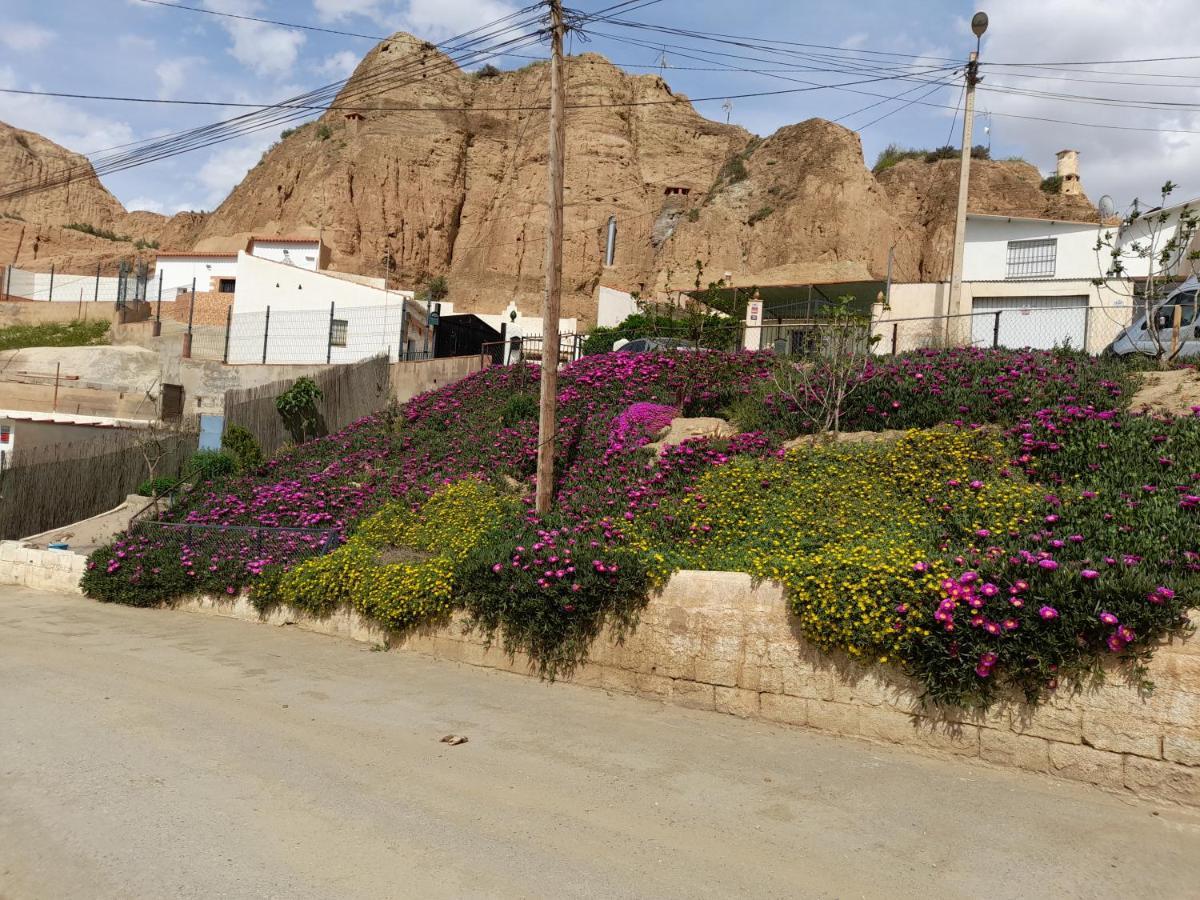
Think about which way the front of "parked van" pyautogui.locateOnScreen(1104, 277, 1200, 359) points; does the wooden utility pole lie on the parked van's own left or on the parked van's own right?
on the parked van's own left

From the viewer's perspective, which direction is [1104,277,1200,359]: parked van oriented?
to the viewer's left

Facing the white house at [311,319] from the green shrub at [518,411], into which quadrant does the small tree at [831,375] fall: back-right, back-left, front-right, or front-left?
back-right
